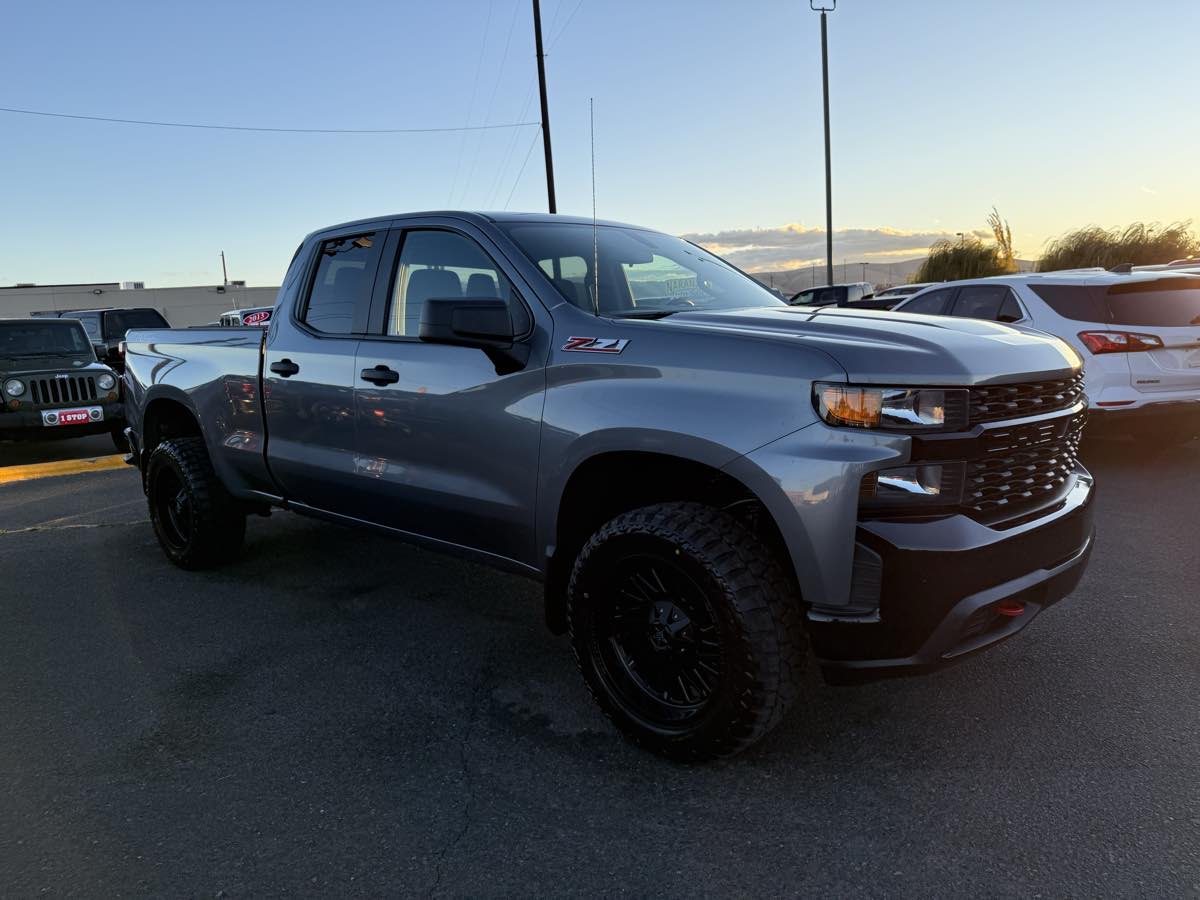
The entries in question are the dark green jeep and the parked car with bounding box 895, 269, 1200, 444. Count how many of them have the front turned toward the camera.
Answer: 1

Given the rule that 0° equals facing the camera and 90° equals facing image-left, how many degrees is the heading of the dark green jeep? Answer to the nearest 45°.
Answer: approximately 0°

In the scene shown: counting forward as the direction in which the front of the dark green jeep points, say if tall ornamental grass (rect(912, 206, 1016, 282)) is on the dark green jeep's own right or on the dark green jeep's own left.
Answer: on the dark green jeep's own left

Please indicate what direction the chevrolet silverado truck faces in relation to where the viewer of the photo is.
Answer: facing the viewer and to the right of the viewer

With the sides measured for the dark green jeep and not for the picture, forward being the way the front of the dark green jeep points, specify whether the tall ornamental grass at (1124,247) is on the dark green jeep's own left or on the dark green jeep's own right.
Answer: on the dark green jeep's own left

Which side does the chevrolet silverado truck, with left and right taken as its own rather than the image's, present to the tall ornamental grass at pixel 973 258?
left

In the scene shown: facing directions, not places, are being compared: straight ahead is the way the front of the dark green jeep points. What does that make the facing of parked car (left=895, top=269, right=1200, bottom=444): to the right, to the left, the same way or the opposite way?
the opposite way

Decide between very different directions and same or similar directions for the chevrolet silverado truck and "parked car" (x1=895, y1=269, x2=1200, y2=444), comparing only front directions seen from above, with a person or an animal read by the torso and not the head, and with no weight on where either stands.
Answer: very different directions

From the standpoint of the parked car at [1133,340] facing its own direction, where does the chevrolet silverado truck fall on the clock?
The chevrolet silverado truck is roughly at 8 o'clock from the parked car.

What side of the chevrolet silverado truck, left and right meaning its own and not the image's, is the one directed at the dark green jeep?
back

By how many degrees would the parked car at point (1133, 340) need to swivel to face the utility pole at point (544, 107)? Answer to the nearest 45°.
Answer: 0° — it already faces it

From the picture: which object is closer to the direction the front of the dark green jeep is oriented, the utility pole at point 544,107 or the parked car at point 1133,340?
the parked car

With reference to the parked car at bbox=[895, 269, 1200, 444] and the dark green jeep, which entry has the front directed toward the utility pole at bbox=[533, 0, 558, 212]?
the parked car

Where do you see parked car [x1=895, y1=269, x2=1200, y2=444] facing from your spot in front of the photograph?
facing away from the viewer and to the left of the viewer

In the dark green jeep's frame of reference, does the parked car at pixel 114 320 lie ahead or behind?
behind
